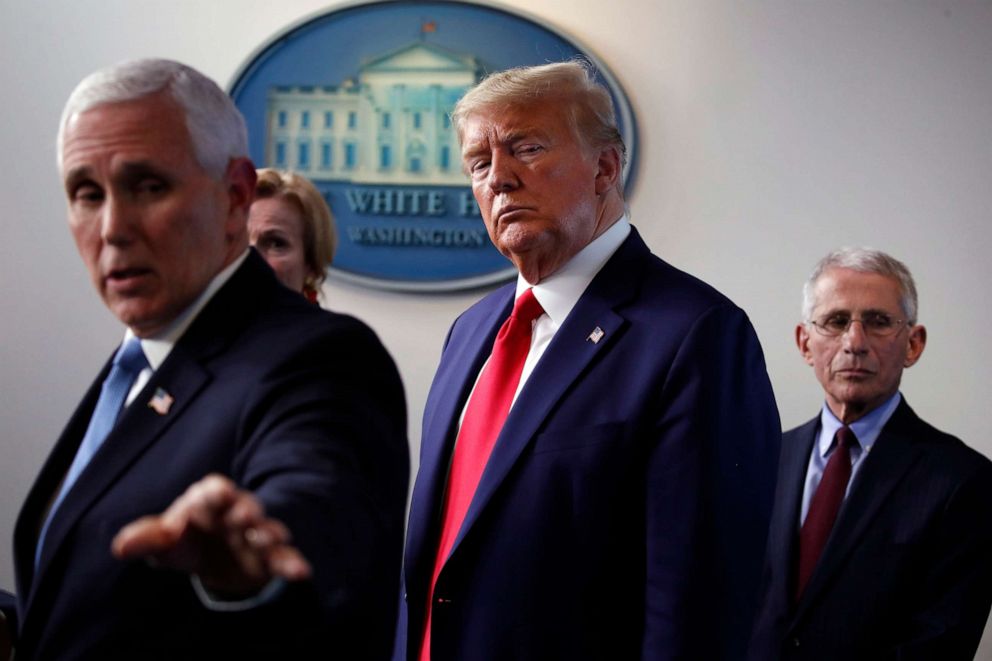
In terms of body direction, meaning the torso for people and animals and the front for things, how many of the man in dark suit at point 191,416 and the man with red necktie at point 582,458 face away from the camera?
0

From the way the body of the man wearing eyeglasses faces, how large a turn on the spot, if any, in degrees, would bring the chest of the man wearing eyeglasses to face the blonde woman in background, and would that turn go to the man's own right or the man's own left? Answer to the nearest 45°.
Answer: approximately 45° to the man's own right

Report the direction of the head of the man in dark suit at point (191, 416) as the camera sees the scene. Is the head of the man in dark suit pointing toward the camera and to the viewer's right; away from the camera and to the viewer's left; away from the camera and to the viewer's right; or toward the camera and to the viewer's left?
toward the camera and to the viewer's left

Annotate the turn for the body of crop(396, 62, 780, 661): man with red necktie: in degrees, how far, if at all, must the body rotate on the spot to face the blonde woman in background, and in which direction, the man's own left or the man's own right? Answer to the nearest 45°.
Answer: approximately 90° to the man's own right

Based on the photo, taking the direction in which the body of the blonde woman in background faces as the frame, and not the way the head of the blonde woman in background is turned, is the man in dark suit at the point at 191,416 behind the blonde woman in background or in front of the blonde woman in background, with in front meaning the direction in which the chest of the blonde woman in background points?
in front

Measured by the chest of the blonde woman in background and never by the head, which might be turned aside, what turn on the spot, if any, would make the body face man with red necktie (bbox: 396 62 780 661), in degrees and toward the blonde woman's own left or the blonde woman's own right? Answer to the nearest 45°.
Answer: approximately 90° to the blonde woman's own left

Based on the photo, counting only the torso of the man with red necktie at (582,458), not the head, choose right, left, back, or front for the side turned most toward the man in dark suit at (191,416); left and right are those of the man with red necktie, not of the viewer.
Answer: front

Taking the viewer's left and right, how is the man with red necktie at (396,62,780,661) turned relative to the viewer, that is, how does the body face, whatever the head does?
facing the viewer and to the left of the viewer

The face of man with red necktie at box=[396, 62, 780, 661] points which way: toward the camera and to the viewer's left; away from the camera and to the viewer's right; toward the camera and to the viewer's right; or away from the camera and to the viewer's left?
toward the camera and to the viewer's left
